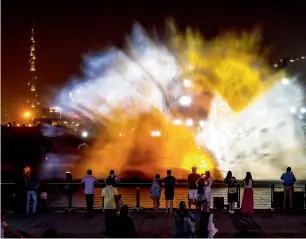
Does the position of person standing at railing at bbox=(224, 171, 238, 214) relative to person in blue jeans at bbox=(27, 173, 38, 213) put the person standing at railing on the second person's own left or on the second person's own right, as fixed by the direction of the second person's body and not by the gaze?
on the second person's own right

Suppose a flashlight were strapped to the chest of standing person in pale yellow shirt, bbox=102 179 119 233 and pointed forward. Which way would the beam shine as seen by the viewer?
away from the camera

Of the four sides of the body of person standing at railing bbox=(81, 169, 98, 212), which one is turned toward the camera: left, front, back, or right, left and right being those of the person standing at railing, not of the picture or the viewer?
back

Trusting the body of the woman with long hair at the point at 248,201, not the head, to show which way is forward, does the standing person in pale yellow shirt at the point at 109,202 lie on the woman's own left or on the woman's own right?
on the woman's own left

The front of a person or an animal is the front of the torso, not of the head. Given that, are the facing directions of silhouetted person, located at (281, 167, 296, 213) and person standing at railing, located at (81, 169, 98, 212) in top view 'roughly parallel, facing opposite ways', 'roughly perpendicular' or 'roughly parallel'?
roughly parallel

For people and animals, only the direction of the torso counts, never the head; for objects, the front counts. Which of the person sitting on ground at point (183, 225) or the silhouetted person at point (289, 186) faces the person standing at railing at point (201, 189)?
the person sitting on ground

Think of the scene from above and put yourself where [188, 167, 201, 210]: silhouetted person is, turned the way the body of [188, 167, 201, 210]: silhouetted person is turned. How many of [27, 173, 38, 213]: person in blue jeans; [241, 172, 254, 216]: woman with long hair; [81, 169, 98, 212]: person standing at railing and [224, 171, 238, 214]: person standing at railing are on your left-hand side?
2

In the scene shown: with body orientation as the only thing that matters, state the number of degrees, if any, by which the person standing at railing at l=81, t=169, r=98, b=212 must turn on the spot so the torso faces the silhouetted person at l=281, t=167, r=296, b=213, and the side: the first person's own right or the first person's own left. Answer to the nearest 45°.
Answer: approximately 90° to the first person's own right

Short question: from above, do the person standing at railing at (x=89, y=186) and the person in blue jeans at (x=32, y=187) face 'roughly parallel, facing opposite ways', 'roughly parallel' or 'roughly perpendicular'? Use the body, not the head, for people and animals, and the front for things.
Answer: roughly parallel

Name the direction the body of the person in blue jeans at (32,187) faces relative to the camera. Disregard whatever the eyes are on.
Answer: away from the camera

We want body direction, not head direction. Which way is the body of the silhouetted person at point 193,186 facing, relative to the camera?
away from the camera

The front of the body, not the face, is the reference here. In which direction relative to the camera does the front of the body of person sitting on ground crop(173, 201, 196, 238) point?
away from the camera

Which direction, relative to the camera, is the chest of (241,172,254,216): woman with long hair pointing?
away from the camera

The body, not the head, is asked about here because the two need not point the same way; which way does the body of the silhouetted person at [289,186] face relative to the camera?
away from the camera
